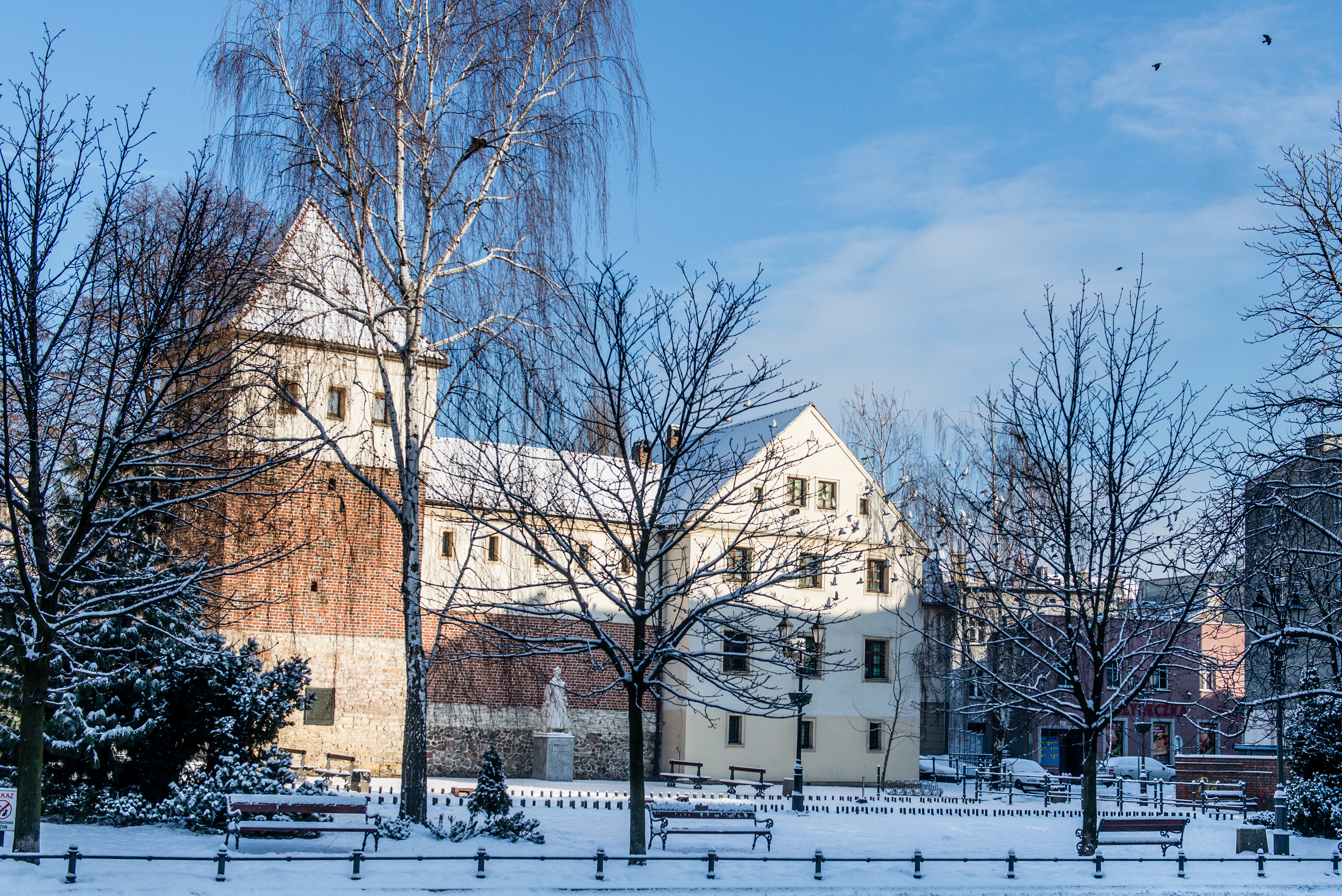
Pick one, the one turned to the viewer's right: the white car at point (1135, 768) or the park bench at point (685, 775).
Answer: the white car

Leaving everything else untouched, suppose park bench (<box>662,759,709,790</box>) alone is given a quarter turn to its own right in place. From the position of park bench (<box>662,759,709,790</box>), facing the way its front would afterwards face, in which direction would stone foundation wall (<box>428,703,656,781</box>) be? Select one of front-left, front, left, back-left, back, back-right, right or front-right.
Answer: front

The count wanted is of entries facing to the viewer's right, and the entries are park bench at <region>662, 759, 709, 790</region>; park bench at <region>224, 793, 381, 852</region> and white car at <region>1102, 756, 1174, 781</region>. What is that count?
1

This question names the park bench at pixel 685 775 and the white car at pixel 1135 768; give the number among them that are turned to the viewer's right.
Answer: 1

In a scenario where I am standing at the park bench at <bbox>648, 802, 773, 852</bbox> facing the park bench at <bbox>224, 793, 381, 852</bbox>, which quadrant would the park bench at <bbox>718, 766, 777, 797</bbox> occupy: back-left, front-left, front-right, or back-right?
back-right

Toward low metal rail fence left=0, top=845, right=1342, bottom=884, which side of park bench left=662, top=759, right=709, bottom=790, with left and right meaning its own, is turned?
front

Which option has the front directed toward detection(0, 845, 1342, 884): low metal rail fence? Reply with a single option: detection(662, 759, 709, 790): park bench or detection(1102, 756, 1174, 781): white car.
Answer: the park bench

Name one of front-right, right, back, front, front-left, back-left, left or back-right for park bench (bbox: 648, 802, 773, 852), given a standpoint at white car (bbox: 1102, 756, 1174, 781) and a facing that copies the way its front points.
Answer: right

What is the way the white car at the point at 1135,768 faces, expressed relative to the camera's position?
facing to the right of the viewer
